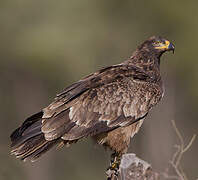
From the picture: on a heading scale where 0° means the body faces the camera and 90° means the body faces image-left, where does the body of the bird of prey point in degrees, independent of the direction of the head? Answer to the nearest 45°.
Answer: approximately 270°
